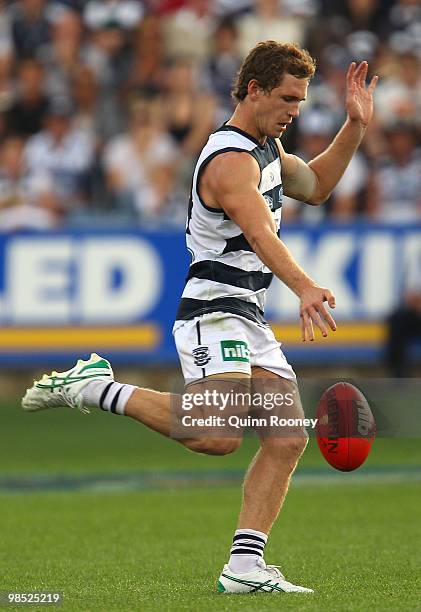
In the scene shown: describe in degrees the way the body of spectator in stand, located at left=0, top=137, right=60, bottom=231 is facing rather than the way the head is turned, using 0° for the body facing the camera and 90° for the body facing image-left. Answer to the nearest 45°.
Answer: approximately 0°

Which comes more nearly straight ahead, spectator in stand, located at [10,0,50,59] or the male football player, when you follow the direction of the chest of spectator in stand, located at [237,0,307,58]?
the male football player

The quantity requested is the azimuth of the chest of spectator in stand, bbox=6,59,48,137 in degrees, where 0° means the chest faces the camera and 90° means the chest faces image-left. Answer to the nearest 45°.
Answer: approximately 0°

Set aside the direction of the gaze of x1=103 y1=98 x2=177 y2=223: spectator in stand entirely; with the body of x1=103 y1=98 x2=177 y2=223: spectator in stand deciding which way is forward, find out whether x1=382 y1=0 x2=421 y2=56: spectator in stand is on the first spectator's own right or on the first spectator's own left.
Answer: on the first spectator's own left

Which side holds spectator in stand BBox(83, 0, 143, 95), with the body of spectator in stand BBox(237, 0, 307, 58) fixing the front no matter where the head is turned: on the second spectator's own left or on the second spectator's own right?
on the second spectator's own right

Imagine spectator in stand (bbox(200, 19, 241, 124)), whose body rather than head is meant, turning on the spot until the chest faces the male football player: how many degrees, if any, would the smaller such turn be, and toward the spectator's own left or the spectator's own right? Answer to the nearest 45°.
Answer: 0° — they already face them
